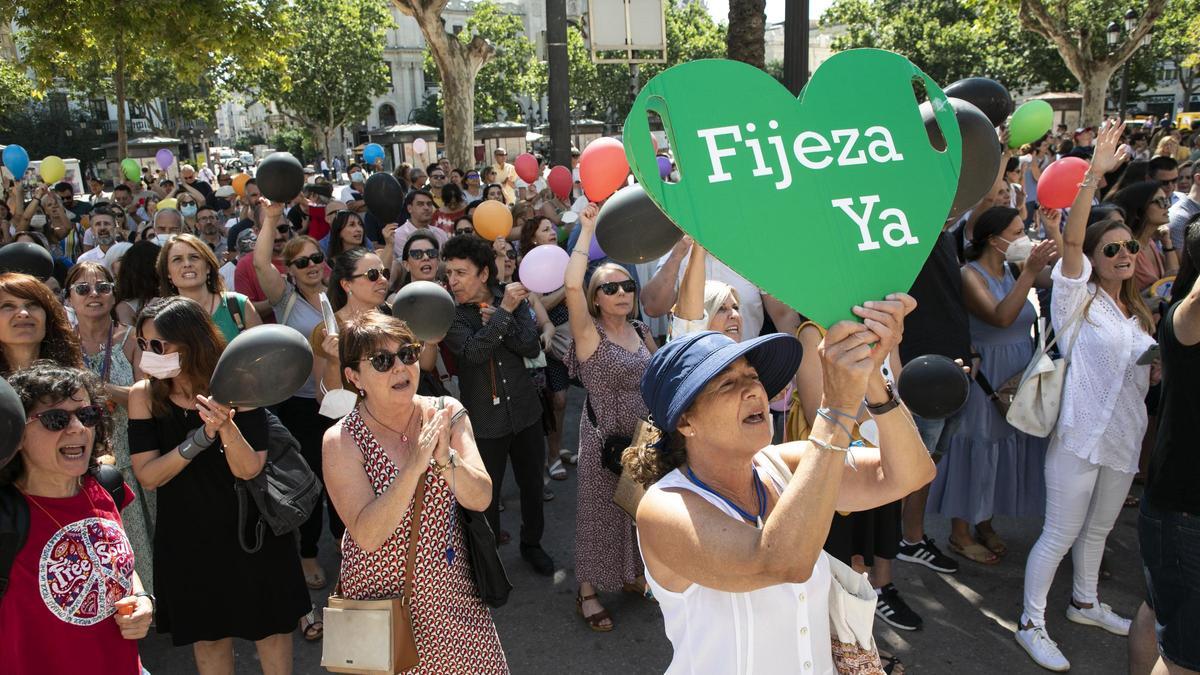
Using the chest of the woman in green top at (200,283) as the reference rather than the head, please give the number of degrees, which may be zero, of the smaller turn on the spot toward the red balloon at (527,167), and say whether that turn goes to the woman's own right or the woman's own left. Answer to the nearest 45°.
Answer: approximately 135° to the woman's own left

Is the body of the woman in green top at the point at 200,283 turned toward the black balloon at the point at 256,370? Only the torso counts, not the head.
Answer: yes

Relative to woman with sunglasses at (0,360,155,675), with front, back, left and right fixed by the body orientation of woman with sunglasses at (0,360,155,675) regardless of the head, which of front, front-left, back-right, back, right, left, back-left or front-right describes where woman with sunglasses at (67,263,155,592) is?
back-left

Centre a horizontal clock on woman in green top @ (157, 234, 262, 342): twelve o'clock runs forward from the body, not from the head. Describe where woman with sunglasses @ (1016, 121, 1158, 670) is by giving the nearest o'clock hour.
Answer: woman with sunglasses @ (1016, 121, 1158, 670) is roughly at 10 o'clock from woman in green top @ (157, 234, 262, 342).

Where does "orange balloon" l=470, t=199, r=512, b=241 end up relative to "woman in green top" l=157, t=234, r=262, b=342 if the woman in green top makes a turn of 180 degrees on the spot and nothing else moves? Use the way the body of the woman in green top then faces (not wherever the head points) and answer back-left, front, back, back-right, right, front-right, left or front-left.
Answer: front-right

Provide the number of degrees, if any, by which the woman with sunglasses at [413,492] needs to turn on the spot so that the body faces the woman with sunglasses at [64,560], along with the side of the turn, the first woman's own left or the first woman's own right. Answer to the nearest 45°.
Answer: approximately 135° to the first woman's own right
